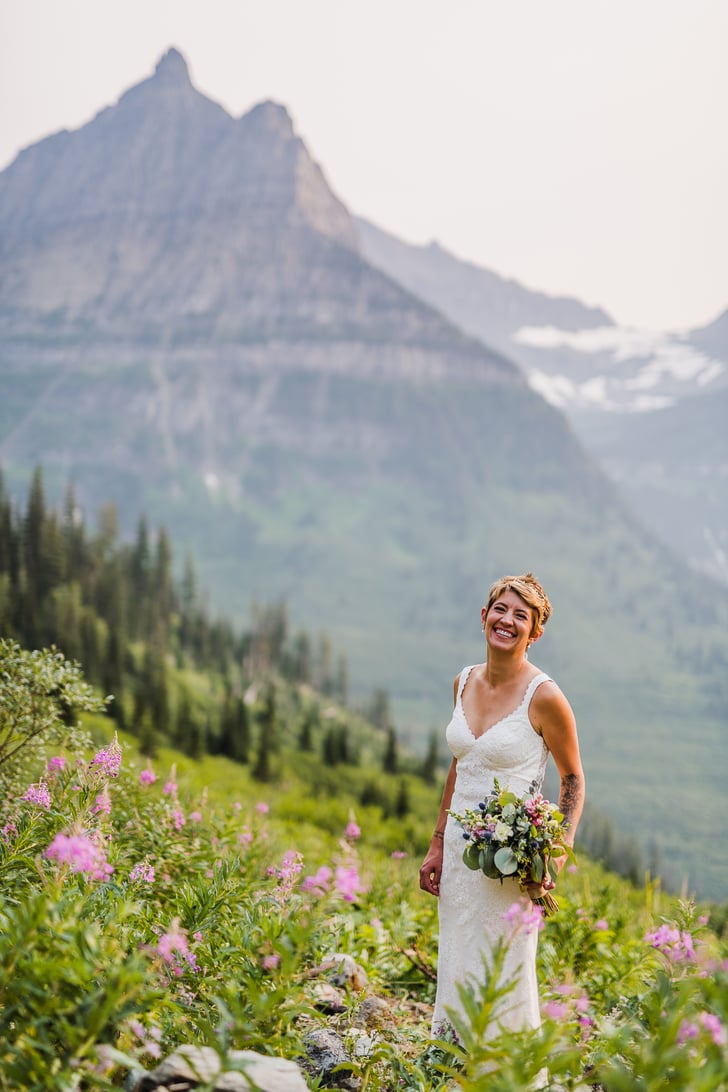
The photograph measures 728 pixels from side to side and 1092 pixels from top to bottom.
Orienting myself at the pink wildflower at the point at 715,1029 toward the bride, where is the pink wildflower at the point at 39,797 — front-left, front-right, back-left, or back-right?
front-left

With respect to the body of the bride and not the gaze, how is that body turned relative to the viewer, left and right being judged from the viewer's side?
facing the viewer and to the left of the viewer

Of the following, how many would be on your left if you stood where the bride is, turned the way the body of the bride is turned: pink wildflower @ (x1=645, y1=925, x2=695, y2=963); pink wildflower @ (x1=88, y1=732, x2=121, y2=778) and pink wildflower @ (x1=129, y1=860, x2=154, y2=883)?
1

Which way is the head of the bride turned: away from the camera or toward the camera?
toward the camera

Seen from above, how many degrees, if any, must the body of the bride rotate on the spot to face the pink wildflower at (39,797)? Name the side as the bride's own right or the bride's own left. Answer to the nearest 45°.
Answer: approximately 45° to the bride's own right

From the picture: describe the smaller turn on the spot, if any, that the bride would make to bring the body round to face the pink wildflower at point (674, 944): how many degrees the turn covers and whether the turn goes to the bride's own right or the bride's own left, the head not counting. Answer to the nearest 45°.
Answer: approximately 90° to the bride's own left

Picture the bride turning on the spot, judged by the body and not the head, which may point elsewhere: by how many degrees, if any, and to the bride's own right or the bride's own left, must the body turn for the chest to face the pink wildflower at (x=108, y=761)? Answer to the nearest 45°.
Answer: approximately 45° to the bride's own right

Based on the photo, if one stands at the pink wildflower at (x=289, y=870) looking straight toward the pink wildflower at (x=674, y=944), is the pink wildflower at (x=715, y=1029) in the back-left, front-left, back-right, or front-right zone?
front-right

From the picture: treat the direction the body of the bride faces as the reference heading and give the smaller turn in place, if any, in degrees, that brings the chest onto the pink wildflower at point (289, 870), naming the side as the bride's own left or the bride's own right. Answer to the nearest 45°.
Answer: approximately 45° to the bride's own right
